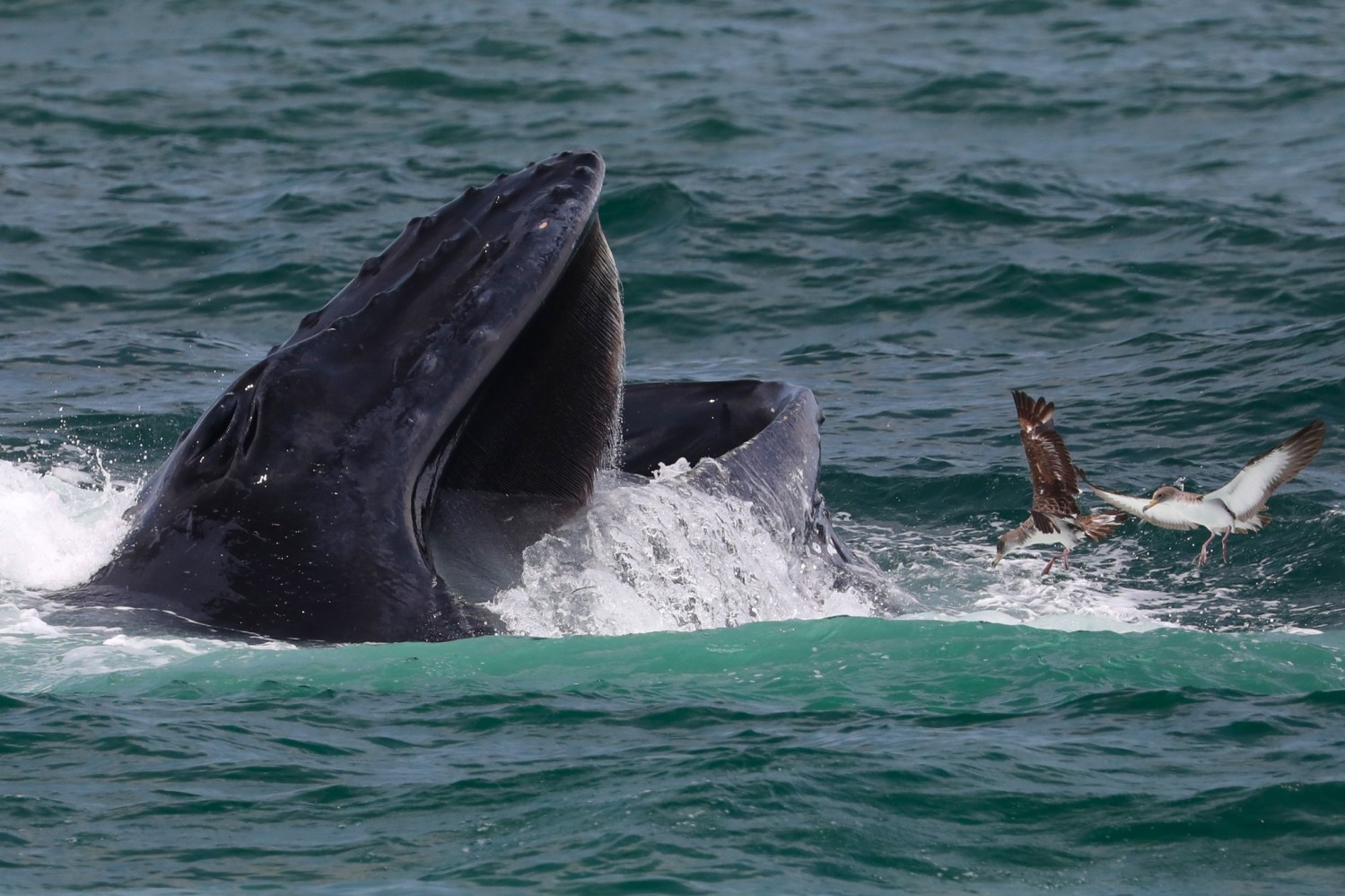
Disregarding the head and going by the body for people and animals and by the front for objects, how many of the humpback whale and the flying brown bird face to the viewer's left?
1

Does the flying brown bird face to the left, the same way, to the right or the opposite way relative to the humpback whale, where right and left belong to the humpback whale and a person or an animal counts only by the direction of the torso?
the opposite way

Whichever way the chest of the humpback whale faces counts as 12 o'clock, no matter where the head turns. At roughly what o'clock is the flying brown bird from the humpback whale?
The flying brown bird is roughly at 11 o'clock from the humpback whale.

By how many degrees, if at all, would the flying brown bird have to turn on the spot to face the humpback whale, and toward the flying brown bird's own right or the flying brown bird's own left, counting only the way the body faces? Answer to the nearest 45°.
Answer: approximately 45° to the flying brown bird's own left

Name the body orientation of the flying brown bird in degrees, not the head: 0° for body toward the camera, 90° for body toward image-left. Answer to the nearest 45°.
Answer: approximately 90°

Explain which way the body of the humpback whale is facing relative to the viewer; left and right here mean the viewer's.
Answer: facing to the right of the viewer
